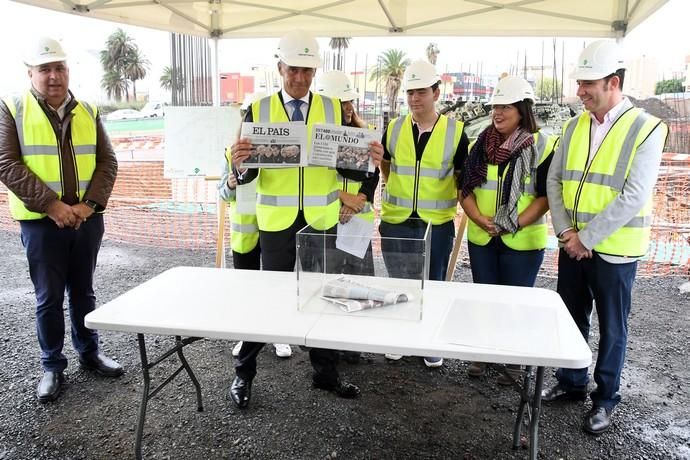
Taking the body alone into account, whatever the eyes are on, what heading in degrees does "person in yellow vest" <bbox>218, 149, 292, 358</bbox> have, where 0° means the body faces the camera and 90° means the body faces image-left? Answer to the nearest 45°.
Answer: approximately 0°

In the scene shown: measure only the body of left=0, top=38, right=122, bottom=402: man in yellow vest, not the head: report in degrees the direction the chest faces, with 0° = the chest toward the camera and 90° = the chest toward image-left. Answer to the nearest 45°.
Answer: approximately 315°

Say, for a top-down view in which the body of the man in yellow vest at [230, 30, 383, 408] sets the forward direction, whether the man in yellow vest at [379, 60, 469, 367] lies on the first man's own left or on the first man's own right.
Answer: on the first man's own left

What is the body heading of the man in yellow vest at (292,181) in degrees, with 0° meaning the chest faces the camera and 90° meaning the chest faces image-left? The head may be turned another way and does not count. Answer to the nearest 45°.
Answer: approximately 0°

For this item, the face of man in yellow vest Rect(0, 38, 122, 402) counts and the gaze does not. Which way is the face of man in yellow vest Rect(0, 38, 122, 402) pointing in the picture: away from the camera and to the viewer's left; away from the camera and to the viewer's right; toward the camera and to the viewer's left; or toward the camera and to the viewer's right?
toward the camera and to the viewer's right

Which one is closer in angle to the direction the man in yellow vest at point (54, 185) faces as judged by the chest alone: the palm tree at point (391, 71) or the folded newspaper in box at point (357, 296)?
the folded newspaper in box

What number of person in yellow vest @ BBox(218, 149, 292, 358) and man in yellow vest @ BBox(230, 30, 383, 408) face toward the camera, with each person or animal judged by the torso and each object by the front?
2

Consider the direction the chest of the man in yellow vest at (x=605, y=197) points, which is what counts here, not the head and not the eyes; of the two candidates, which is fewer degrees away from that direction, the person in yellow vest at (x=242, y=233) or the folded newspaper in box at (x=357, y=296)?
the folded newspaper in box

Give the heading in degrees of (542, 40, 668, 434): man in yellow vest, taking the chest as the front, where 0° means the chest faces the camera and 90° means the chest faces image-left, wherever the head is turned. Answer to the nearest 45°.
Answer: approximately 45°

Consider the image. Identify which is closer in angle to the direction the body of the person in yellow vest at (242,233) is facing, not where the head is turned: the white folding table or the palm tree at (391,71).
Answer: the white folding table
